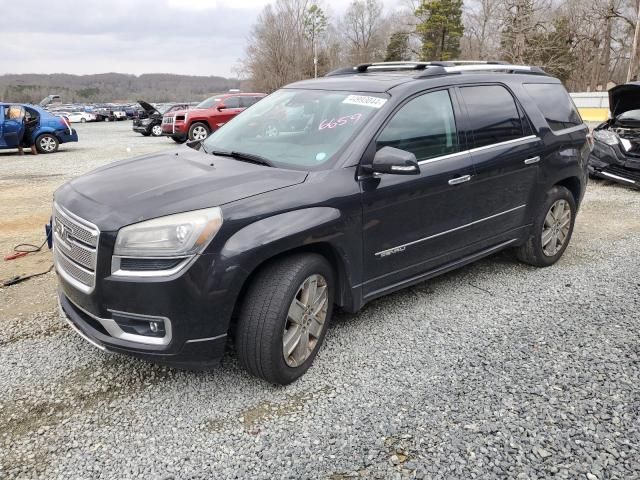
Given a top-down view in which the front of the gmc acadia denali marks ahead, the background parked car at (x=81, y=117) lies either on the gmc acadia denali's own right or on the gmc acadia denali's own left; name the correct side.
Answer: on the gmc acadia denali's own right

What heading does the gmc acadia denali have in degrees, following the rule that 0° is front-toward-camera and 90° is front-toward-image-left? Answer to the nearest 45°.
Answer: approximately 45°

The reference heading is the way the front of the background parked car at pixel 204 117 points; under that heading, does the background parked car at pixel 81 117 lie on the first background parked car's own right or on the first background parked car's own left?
on the first background parked car's own right

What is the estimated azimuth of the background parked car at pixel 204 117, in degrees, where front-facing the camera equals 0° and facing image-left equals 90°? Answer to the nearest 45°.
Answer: approximately 45°

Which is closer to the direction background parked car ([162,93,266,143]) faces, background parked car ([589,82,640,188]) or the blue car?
the blue car

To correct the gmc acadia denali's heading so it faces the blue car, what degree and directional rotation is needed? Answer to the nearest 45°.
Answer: approximately 90° to its right

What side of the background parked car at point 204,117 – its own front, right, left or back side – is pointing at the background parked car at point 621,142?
left
